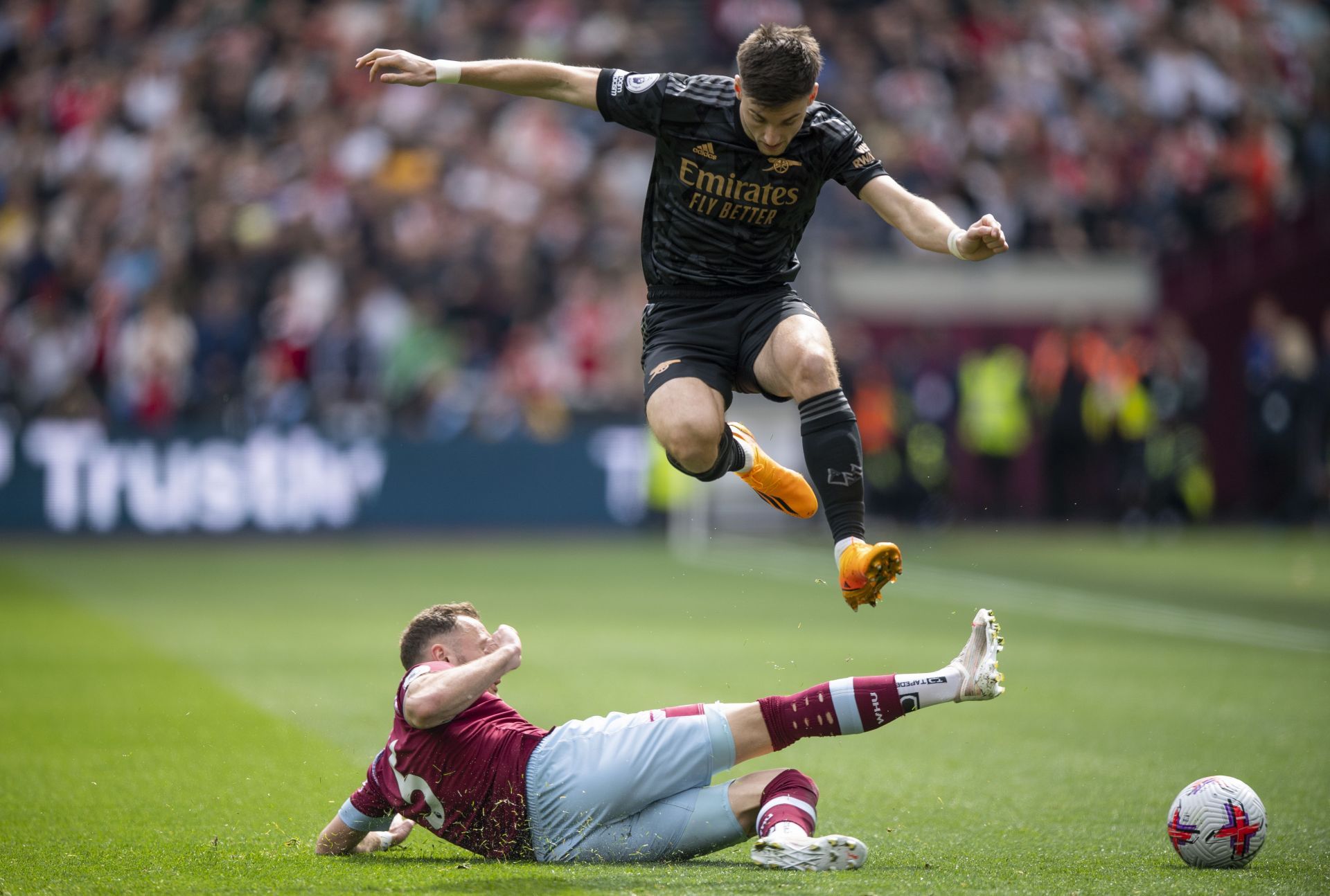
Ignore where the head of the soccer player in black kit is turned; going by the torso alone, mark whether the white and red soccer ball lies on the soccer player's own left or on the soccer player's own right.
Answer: on the soccer player's own left

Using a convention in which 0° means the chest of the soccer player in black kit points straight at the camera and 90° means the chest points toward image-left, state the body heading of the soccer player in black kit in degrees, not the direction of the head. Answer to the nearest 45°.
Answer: approximately 0°
